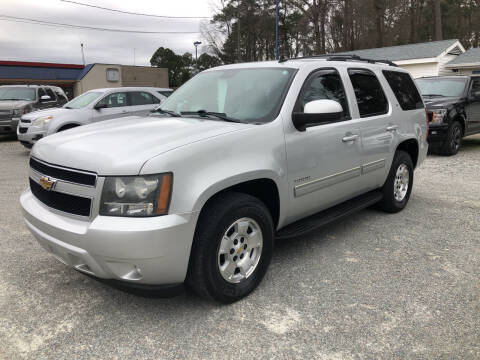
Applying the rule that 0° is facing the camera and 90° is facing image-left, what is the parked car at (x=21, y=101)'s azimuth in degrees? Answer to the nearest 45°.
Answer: approximately 45°

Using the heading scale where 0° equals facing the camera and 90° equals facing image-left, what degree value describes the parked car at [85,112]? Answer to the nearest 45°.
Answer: approximately 45°

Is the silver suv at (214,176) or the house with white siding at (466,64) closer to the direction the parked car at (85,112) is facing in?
the silver suv

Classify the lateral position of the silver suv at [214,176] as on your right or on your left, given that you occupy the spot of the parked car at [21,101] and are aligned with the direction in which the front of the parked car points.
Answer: on your left

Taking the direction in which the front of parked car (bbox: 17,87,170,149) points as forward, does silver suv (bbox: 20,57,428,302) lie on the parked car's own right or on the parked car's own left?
on the parked car's own left
